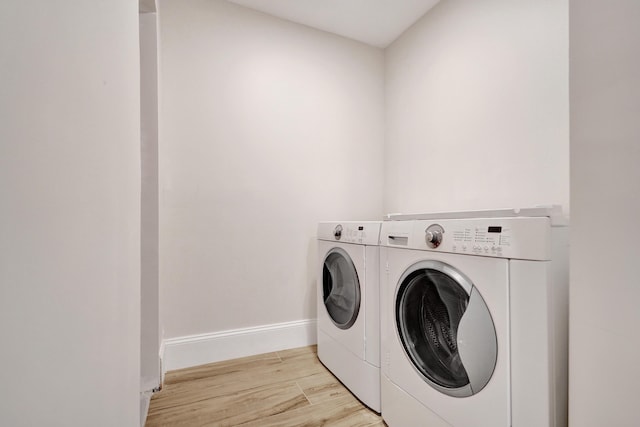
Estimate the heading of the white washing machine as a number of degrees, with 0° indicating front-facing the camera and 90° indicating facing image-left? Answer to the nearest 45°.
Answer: approximately 45°

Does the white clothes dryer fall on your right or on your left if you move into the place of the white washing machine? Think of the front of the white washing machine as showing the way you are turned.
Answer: on your right

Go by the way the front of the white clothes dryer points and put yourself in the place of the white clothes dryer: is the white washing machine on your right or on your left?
on your left

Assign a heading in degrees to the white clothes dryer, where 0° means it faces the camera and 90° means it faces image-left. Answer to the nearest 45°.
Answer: approximately 45°
